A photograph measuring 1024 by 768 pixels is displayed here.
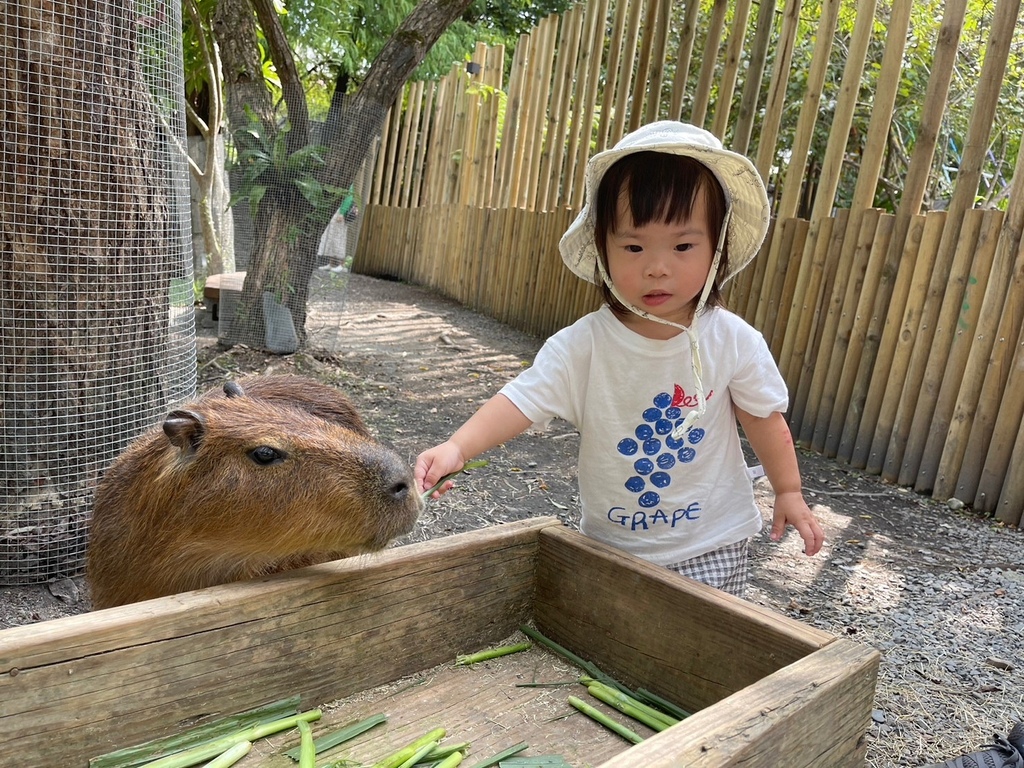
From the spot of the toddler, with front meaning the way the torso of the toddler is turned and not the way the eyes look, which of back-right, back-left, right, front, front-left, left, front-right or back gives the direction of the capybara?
front-right

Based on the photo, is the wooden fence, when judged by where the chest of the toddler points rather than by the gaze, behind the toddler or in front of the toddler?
behind

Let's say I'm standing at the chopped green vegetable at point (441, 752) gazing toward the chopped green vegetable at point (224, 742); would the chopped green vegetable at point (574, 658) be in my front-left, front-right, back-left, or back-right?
back-right

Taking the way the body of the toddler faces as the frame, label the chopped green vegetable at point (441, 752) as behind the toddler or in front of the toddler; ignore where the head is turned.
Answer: in front

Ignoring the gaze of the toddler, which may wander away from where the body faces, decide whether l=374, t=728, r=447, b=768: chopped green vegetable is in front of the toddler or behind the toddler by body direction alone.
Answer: in front

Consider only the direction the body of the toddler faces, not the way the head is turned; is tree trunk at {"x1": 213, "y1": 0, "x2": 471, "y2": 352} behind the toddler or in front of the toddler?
behind

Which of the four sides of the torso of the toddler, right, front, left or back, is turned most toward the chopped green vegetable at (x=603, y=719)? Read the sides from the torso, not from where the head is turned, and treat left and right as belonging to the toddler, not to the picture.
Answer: front

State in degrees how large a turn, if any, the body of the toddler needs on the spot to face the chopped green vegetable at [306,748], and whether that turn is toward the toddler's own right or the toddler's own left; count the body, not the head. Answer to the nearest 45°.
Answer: approximately 45° to the toddler's own right

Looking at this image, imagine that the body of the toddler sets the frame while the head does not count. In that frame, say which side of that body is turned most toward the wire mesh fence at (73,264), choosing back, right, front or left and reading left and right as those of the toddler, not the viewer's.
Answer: right

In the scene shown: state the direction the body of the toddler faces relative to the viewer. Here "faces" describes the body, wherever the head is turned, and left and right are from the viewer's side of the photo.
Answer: facing the viewer

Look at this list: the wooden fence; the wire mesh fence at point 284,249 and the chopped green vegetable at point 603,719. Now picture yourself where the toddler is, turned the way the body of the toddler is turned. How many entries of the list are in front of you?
1

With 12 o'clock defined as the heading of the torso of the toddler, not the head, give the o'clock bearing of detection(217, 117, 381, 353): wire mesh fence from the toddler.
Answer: The wire mesh fence is roughly at 5 o'clock from the toddler.

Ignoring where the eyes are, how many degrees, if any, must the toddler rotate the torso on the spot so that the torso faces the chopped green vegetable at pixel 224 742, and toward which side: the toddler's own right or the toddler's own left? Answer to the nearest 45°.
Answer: approximately 45° to the toddler's own right

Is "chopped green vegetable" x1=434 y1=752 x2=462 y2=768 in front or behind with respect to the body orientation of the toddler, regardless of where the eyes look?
in front

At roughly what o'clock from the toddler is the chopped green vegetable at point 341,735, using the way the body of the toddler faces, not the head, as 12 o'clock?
The chopped green vegetable is roughly at 1 o'clock from the toddler.
